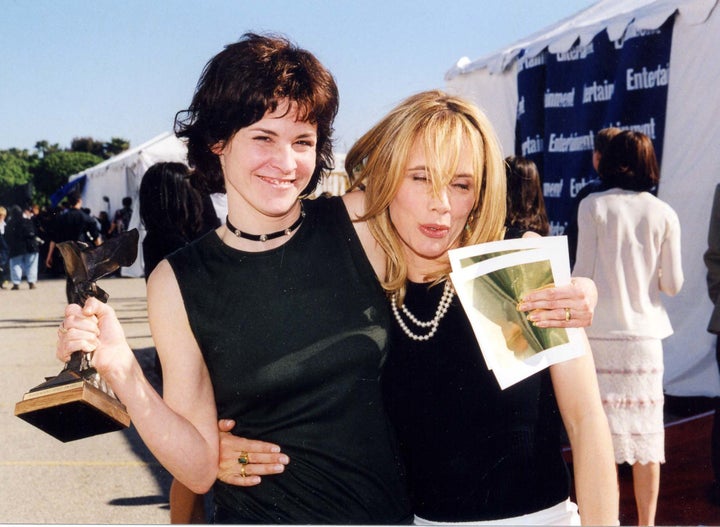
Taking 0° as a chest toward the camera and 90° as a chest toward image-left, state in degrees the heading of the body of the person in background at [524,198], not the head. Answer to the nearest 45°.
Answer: approximately 180°

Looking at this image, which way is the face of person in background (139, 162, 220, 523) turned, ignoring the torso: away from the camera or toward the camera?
away from the camera

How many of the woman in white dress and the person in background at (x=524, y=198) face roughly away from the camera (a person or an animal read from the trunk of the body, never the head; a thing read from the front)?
2

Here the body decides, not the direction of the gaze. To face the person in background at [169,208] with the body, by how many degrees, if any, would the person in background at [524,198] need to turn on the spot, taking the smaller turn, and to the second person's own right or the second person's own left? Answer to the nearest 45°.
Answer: approximately 90° to the second person's own left

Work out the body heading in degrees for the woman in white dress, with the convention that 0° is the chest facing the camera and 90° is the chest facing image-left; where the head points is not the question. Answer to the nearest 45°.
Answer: approximately 180°

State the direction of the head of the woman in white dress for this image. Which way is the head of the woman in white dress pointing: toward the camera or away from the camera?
away from the camera

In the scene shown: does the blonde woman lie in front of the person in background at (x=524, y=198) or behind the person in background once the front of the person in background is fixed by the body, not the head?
behind
